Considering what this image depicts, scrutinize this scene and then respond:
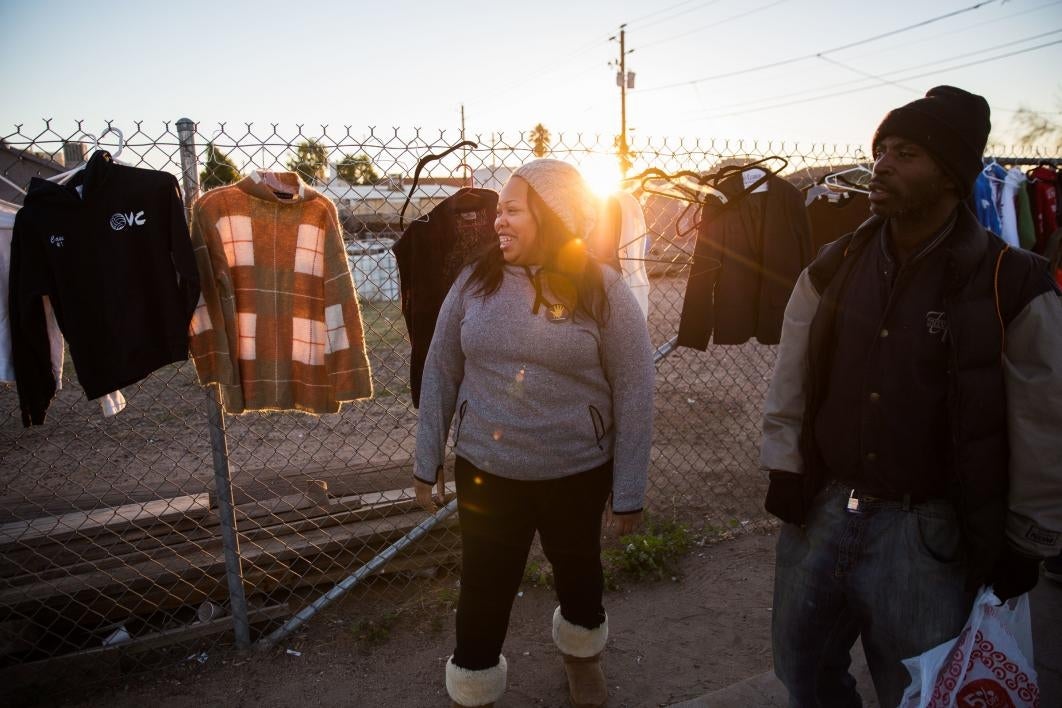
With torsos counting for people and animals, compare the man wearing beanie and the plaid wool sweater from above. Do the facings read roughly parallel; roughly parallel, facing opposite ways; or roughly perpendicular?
roughly perpendicular

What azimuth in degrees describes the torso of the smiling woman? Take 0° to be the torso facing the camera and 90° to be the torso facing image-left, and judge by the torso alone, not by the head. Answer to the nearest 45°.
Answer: approximately 0°

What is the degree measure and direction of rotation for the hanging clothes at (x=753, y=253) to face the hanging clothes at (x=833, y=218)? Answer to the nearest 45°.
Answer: approximately 135° to its left

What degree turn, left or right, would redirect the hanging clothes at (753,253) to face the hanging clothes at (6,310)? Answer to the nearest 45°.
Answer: approximately 45° to its right

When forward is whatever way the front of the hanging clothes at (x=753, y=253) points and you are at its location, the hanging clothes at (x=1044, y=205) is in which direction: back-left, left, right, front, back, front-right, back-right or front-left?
back-left

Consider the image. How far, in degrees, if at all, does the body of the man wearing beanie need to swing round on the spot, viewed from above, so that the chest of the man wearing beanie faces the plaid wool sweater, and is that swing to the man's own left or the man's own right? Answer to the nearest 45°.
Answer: approximately 45° to the man's own right

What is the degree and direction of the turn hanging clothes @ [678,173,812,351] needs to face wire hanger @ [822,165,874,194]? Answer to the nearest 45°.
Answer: approximately 135° to its left

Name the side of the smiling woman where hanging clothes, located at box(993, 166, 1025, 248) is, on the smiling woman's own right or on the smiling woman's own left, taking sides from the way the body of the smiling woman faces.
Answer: on the smiling woman's own left

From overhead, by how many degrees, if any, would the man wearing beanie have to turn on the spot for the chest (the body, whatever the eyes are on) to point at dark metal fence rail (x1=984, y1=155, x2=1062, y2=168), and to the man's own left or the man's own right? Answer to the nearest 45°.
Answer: approximately 135° to the man's own right

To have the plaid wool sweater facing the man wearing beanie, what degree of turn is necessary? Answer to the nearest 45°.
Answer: approximately 45° to its left
